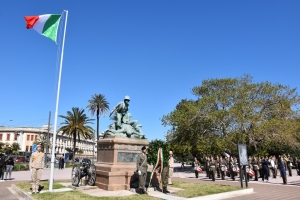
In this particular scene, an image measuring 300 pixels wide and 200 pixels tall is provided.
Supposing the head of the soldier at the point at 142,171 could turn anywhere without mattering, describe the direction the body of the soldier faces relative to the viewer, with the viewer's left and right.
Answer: facing the viewer and to the right of the viewer

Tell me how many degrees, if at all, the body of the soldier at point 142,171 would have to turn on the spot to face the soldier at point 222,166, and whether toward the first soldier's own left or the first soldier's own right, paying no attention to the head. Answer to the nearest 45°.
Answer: approximately 90° to the first soldier's own left

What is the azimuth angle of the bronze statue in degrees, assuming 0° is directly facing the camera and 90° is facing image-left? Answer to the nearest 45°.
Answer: approximately 315°

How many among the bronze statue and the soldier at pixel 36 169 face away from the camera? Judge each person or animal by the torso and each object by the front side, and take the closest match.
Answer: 0

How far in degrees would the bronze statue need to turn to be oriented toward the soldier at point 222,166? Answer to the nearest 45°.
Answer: approximately 90° to its left

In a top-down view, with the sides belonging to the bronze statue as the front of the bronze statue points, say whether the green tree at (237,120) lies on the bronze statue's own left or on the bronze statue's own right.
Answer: on the bronze statue's own left

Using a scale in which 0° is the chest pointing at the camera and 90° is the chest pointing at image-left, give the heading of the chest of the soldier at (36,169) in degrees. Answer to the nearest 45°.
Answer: approximately 0°

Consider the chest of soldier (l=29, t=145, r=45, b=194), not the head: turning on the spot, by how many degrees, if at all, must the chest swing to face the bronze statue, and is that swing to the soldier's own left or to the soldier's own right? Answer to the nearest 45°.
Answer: approximately 90° to the soldier's own left
